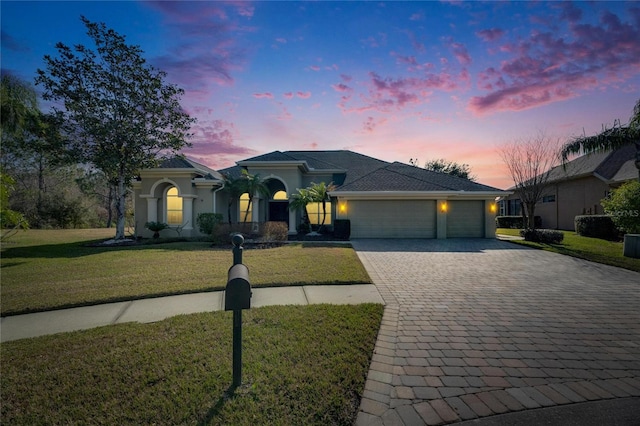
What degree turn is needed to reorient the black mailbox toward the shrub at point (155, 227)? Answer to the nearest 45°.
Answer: approximately 180°

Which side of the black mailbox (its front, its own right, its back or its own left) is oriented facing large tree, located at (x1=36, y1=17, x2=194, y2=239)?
back

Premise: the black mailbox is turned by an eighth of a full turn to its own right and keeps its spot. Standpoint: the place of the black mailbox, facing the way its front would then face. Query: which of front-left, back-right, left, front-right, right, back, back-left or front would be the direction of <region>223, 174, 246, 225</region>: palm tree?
back-right

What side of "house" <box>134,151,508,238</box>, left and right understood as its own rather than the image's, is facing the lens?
front

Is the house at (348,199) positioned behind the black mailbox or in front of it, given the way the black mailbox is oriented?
behind

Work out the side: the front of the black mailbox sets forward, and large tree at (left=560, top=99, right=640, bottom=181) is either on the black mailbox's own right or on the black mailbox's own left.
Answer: on the black mailbox's own left

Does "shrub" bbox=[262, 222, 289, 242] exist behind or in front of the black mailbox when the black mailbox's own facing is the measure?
behind

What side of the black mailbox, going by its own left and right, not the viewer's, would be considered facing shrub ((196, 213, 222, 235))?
back

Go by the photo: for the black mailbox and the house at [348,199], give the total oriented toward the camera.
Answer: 2
